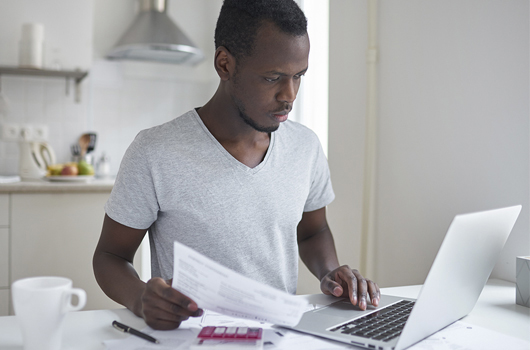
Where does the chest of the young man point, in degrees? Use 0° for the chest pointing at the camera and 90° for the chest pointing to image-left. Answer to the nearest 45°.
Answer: approximately 315°

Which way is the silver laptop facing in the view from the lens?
facing away from the viewer and to the left of the viewer

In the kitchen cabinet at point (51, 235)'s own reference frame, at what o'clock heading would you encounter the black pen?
The black pen is roughly at 12 o'clock from the kitchen cabinet.

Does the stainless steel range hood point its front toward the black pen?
yes

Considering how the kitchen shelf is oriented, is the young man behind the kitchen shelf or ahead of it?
ahead
